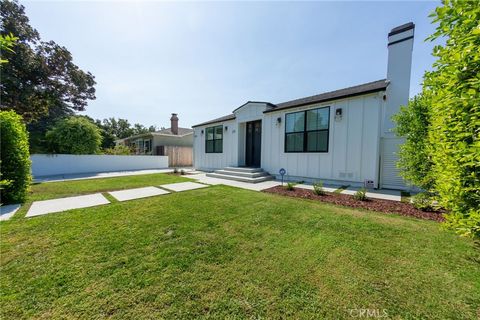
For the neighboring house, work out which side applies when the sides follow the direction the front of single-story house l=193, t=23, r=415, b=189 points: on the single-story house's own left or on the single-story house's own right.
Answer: on the single-story house's own right

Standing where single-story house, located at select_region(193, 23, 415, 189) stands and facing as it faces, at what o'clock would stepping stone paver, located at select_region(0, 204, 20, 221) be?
The stepping stone paver is roughly at 12 o'clock from the single-story house.

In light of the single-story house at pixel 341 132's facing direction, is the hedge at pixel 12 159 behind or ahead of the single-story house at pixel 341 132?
ahead

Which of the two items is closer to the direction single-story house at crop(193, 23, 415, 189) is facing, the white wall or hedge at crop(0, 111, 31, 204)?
the hedge

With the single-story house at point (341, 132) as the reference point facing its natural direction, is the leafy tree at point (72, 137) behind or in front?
in front

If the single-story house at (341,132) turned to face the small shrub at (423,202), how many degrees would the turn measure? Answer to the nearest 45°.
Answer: approximately 90° to its left

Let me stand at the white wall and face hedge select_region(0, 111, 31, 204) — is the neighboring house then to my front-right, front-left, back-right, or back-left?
back-left

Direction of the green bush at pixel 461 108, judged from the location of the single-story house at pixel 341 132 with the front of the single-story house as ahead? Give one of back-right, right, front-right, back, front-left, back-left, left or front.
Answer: front-left
